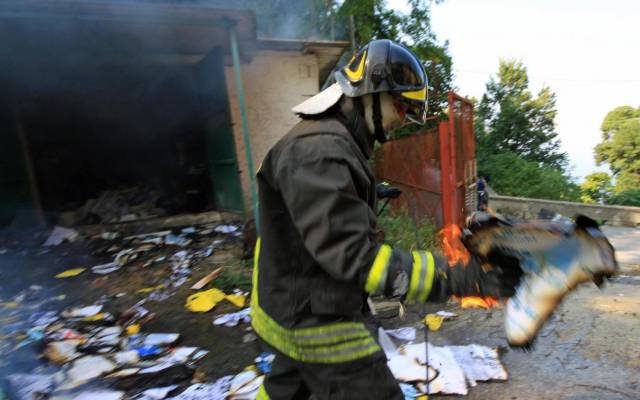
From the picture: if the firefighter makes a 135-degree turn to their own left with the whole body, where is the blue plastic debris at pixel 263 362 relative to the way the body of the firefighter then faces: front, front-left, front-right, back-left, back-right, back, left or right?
front

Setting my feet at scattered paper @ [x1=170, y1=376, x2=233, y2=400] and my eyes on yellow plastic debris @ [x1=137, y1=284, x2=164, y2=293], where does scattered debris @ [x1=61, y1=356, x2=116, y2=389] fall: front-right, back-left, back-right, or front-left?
front-left

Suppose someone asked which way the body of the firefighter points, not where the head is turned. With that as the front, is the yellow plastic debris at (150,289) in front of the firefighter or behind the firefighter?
behind

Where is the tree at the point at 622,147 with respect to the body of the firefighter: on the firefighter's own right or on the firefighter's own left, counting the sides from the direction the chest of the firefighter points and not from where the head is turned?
on the firefighter's own left

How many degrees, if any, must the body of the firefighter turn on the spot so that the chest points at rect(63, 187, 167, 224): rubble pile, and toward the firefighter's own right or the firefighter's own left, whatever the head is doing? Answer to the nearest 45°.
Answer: approximately 135° to the firefighter's own left

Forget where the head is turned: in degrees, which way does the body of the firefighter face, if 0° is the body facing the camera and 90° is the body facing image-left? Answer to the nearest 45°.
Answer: approximately 270°

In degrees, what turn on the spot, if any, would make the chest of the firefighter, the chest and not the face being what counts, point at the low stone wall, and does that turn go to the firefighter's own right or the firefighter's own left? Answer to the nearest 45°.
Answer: approximately 45° to the firefighter's own left

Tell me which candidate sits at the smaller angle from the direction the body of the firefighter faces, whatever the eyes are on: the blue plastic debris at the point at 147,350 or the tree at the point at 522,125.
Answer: the tree

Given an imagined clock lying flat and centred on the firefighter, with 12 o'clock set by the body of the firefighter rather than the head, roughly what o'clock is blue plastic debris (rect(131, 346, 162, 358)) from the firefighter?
The blue plastic debris is roughly at 7 o'clock from the firefighter.

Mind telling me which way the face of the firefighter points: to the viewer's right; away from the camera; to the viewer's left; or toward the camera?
to the viewer's right

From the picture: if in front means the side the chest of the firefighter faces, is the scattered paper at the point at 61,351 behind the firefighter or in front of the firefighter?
behind

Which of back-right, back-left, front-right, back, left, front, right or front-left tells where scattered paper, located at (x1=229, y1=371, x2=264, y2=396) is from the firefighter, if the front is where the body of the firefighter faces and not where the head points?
back-left

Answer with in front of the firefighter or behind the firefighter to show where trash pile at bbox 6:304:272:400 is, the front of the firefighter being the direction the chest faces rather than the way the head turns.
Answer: behind
